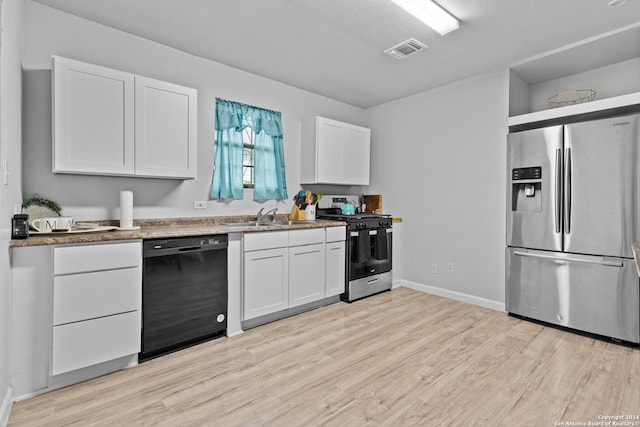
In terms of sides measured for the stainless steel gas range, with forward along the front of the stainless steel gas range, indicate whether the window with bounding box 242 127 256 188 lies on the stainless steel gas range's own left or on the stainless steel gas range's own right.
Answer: on the stainless steel gas range's own right

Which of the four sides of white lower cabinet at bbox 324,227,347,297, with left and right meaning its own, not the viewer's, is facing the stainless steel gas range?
left

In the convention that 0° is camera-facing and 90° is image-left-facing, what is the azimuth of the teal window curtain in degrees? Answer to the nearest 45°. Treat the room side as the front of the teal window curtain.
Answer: approximately 315°

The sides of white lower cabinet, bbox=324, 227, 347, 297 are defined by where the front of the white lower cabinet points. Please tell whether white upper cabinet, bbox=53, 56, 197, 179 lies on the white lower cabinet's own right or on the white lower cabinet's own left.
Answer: on the white lower cabinet's own right

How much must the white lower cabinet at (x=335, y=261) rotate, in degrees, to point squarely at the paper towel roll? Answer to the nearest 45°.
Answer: approximately 90° to its right

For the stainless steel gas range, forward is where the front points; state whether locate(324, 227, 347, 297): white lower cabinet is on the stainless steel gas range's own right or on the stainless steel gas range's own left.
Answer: on the stainless steel gas range's own right

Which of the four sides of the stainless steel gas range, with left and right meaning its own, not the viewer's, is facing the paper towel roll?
right

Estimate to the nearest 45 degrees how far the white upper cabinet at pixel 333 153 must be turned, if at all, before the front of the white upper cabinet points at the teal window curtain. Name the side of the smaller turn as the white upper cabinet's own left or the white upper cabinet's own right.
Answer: approximately 90° to the white upper cabinet's own right

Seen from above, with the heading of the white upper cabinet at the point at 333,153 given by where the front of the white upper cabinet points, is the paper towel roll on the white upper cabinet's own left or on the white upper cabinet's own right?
on the white upper cabinet's own right

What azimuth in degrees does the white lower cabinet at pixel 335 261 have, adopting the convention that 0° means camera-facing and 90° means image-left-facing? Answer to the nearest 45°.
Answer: approximately 315°

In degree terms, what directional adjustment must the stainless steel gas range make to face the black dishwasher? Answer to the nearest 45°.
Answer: approximately 90° to its right
